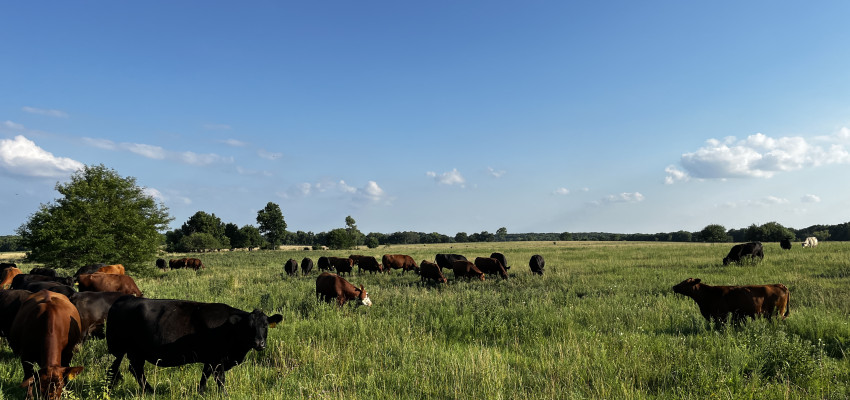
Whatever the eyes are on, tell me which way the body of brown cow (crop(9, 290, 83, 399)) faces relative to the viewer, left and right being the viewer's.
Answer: facing the viewer

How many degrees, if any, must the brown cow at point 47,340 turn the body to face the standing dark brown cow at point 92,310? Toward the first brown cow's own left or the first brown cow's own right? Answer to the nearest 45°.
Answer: approximately 180°

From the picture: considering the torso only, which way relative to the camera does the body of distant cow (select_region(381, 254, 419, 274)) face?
to the viewer's right

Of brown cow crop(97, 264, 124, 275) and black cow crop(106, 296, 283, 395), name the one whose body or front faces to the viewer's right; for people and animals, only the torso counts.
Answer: the black cow

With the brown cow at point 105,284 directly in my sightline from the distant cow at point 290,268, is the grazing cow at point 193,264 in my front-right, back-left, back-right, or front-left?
back-right

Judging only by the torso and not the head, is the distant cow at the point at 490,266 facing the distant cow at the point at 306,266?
no

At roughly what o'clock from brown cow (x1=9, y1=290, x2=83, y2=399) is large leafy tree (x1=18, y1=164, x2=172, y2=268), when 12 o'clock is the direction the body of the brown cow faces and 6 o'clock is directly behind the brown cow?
The large leafy tree is roughly at 6 o'clock from the brown cow.

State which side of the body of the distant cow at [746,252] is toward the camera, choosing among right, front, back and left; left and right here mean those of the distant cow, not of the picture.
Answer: left

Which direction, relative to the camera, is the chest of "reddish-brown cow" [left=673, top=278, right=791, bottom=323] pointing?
to the viewer's left

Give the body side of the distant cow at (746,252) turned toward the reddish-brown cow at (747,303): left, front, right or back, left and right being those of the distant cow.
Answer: left

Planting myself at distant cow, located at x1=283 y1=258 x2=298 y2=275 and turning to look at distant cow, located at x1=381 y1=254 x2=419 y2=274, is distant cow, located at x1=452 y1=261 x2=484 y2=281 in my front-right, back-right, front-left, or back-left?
front-right
